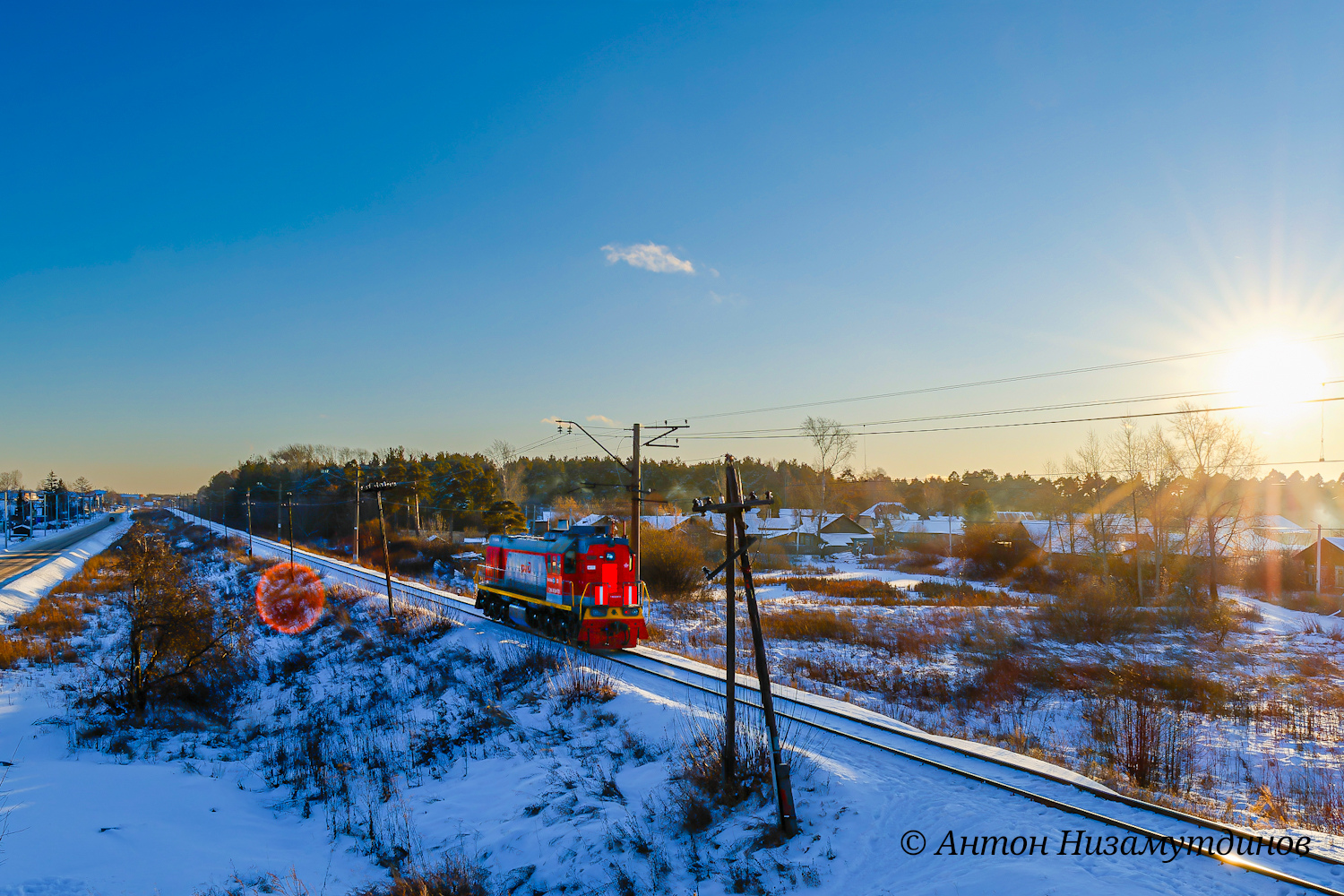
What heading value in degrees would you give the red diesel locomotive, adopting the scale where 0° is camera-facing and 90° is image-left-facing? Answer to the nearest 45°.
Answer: approximately 315°

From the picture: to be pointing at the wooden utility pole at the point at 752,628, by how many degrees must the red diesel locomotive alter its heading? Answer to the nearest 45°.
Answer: approximately 45° to its right

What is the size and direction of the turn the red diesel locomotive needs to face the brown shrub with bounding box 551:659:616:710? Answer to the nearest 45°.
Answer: approximately 45° to its right

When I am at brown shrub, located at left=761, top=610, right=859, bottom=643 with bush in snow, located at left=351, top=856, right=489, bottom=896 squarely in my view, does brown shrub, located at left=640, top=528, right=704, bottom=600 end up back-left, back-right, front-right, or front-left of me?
back-right

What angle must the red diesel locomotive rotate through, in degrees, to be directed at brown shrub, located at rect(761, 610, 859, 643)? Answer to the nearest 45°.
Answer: approximately 90° to its left

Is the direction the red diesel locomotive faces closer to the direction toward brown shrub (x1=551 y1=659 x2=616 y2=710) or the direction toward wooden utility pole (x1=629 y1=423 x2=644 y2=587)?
the brown shrub

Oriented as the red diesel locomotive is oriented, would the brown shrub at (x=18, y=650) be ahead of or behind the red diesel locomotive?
behind
